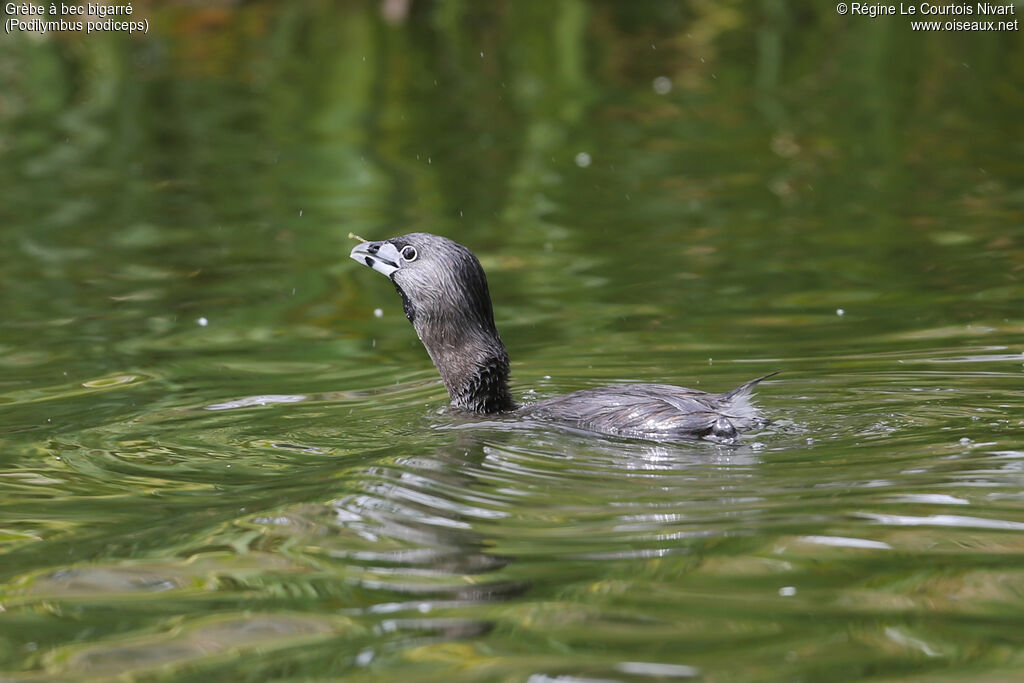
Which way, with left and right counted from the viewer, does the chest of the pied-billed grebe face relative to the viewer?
facing to the left of the viewer
